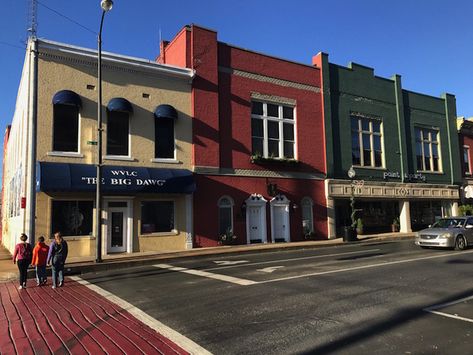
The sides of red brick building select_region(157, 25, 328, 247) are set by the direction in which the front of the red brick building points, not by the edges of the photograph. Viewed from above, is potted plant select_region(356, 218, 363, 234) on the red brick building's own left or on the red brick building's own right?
on the red brick building's own left

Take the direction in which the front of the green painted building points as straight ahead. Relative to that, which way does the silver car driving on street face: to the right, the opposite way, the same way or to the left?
to the right

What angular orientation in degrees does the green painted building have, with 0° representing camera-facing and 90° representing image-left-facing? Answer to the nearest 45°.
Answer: approximately 315°

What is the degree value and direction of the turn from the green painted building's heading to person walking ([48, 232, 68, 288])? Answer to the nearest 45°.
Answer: approximately 45° to its right

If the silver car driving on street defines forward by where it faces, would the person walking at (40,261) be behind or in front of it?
in front

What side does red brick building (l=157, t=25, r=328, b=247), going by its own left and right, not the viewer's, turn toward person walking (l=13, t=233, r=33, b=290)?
right

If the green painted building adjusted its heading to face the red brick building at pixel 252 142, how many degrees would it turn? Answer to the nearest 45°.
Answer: approximately 90° to its right

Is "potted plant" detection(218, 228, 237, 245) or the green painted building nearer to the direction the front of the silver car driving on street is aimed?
the potted plant
